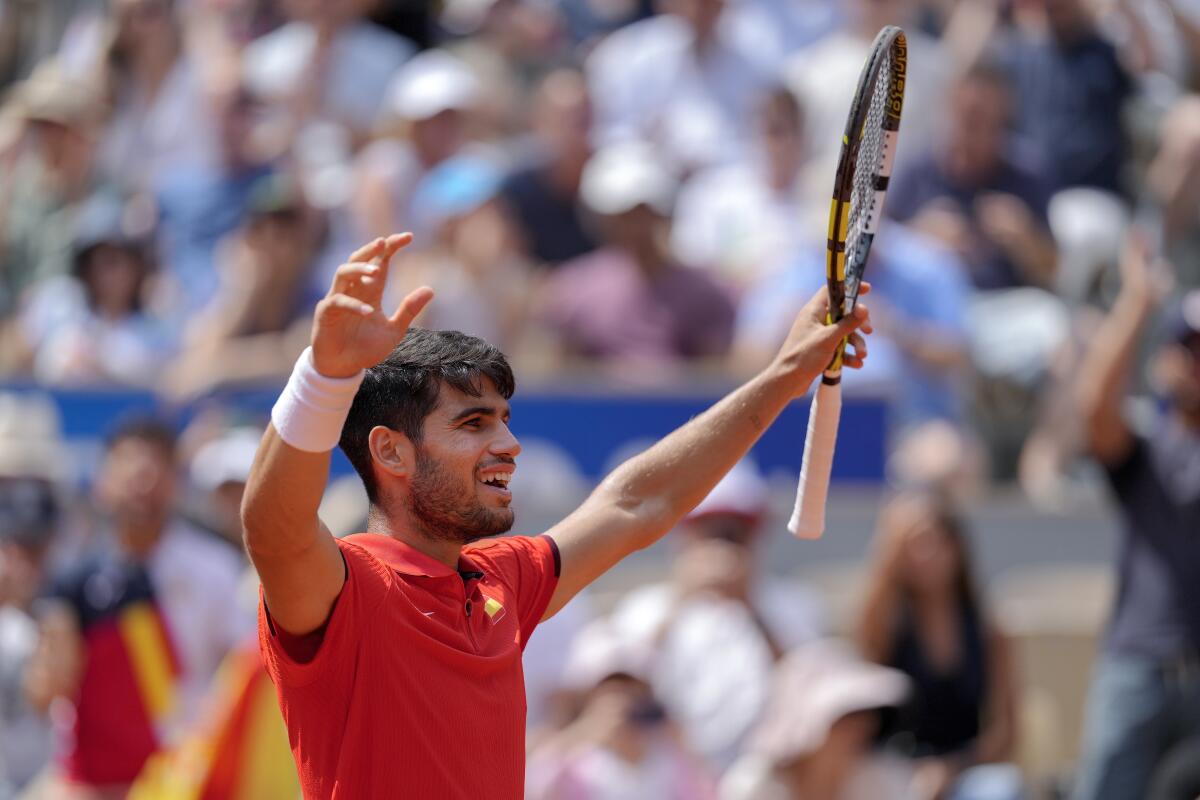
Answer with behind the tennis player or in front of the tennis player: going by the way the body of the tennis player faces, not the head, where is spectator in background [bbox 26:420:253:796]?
behind

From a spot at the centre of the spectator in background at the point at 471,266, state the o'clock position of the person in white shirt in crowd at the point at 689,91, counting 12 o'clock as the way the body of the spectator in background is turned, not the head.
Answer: The person in white shirt in crowd is roughly at 7 o'clock from the spectator in background.

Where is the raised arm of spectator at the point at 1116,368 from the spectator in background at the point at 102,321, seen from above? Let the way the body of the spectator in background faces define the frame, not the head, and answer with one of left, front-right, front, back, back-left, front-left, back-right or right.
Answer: front-left

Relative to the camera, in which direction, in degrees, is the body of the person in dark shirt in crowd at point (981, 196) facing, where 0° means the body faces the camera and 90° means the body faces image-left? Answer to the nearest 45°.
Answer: approximately 0°

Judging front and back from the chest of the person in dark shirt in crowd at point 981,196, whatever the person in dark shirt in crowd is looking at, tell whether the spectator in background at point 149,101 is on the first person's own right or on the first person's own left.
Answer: on the first person's own right

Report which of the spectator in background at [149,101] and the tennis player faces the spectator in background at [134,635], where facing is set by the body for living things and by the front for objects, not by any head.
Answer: the spectator in background at [149,101]

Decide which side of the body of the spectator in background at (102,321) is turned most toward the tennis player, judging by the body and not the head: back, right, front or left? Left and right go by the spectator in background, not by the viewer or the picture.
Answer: front

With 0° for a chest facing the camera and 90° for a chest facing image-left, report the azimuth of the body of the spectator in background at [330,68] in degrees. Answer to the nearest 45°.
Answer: approximately 0°

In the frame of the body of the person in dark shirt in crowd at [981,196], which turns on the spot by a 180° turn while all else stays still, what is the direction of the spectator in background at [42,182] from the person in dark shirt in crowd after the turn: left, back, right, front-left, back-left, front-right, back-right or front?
left

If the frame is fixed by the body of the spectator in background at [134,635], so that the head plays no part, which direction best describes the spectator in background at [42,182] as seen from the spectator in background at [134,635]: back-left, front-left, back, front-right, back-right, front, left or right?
back
